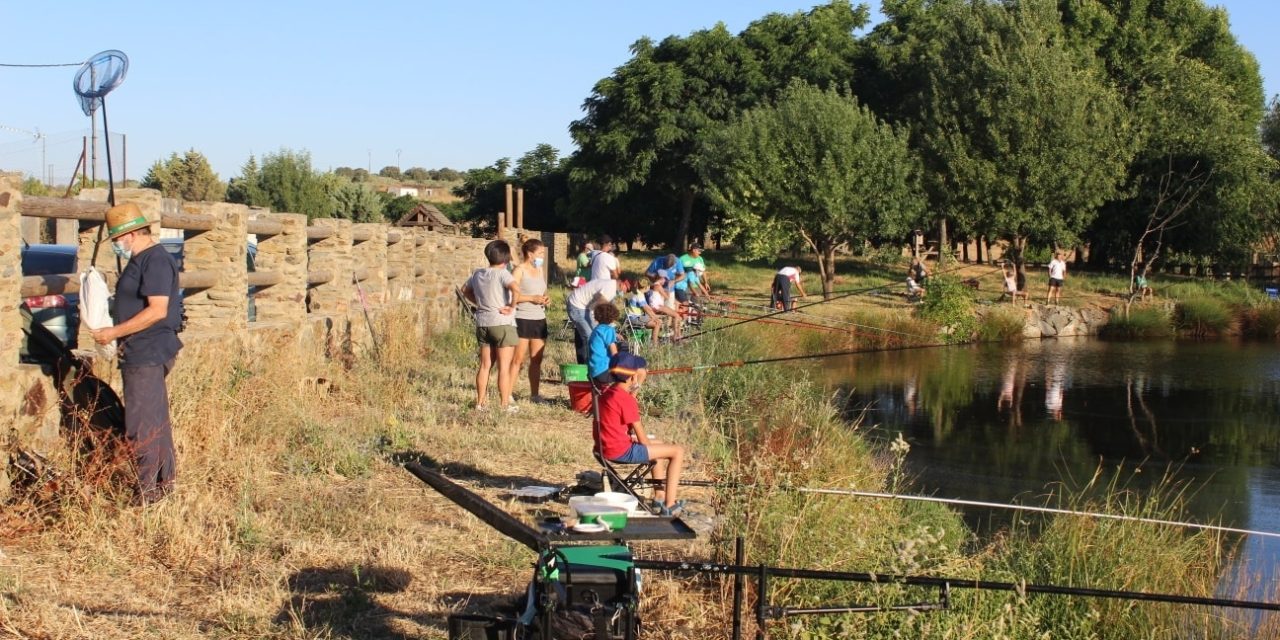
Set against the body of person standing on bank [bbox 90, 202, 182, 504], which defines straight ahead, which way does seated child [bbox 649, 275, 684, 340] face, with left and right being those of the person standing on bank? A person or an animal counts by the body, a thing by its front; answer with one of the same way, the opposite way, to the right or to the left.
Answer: the opposite way

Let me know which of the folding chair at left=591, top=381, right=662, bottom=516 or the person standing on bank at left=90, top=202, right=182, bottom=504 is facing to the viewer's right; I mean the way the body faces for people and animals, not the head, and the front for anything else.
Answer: the folding chair

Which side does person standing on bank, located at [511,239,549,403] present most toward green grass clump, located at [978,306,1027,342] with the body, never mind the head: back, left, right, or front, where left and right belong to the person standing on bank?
left

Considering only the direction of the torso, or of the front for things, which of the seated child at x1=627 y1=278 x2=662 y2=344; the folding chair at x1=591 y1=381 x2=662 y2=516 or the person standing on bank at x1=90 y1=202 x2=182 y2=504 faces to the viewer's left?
the person standing on bank

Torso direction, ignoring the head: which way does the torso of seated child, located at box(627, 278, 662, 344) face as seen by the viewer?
to the viewer's right

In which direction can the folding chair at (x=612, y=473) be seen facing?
to the viewer's right

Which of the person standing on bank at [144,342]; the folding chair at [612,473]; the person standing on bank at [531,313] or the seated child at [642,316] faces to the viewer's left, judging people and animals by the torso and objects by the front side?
the person standing on bank at [144,342]

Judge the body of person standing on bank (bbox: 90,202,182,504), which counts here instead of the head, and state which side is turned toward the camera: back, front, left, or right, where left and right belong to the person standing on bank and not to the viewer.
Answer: left

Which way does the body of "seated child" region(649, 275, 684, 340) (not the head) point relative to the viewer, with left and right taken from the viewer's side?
facing to the right of the viewer

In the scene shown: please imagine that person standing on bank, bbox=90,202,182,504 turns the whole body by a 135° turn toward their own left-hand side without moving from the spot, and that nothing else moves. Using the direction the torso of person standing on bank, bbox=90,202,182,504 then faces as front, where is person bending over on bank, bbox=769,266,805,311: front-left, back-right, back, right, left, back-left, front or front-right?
left

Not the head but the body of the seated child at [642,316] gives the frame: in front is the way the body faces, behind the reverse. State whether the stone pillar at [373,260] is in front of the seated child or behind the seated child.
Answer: behind

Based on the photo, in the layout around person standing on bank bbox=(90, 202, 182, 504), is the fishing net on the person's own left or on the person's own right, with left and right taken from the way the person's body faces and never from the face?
on the person's own right

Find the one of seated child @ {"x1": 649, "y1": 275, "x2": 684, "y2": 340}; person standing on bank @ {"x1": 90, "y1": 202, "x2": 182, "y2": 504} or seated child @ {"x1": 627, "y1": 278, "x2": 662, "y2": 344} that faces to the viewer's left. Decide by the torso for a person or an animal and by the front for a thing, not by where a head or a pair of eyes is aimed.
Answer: the person standing on bank

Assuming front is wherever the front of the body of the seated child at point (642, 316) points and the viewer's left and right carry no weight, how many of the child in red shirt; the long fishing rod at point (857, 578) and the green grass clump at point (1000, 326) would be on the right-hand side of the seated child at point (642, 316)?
2

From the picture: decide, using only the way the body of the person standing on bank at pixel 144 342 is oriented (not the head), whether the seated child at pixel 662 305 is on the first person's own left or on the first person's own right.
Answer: on the first person's own right

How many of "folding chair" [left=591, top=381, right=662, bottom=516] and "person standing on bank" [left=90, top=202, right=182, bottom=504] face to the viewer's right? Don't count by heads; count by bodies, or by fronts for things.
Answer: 1
